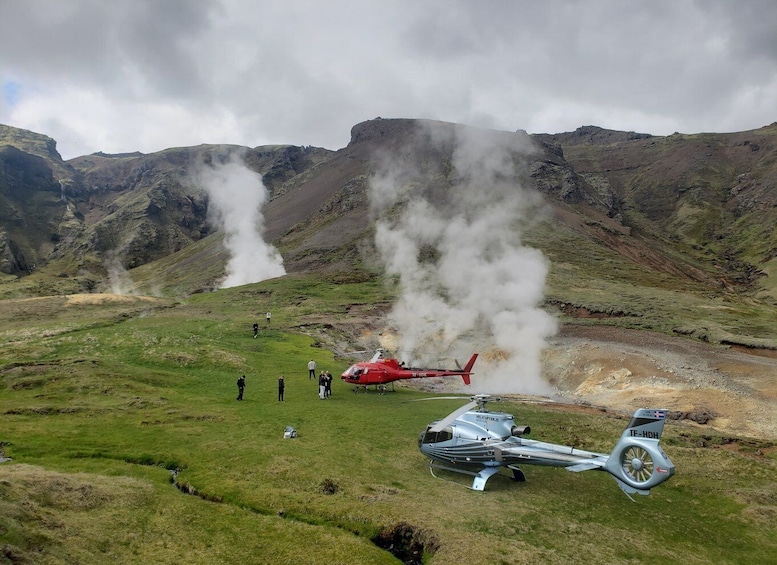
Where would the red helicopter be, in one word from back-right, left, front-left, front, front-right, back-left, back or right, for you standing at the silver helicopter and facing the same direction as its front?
front

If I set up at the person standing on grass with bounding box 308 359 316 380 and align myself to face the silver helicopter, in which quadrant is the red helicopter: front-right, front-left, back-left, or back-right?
front-left

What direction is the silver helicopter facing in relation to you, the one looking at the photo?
facing away from the viewer and to the left of the viewer

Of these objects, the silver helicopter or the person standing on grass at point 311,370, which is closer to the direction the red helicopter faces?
the person standing on grass

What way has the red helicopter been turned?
to the viewer's left

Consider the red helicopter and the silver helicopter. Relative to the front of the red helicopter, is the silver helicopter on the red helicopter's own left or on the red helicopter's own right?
on the red helicopter's own left

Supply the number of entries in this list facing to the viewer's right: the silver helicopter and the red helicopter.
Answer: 0

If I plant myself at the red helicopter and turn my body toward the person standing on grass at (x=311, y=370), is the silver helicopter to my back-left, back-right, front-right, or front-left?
back-left
